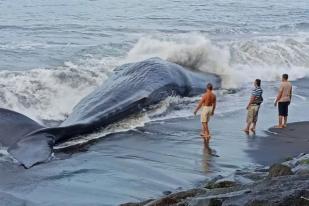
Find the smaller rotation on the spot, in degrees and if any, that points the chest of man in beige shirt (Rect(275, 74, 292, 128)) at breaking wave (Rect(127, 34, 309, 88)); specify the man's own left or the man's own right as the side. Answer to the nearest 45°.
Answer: approximately 45° to the man's own right

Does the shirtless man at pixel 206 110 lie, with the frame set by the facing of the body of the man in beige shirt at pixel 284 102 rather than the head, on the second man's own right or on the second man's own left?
on the second man's own left

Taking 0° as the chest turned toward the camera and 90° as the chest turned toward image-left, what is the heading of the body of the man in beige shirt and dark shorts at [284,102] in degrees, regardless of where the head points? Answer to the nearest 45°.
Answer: approximately 135°
